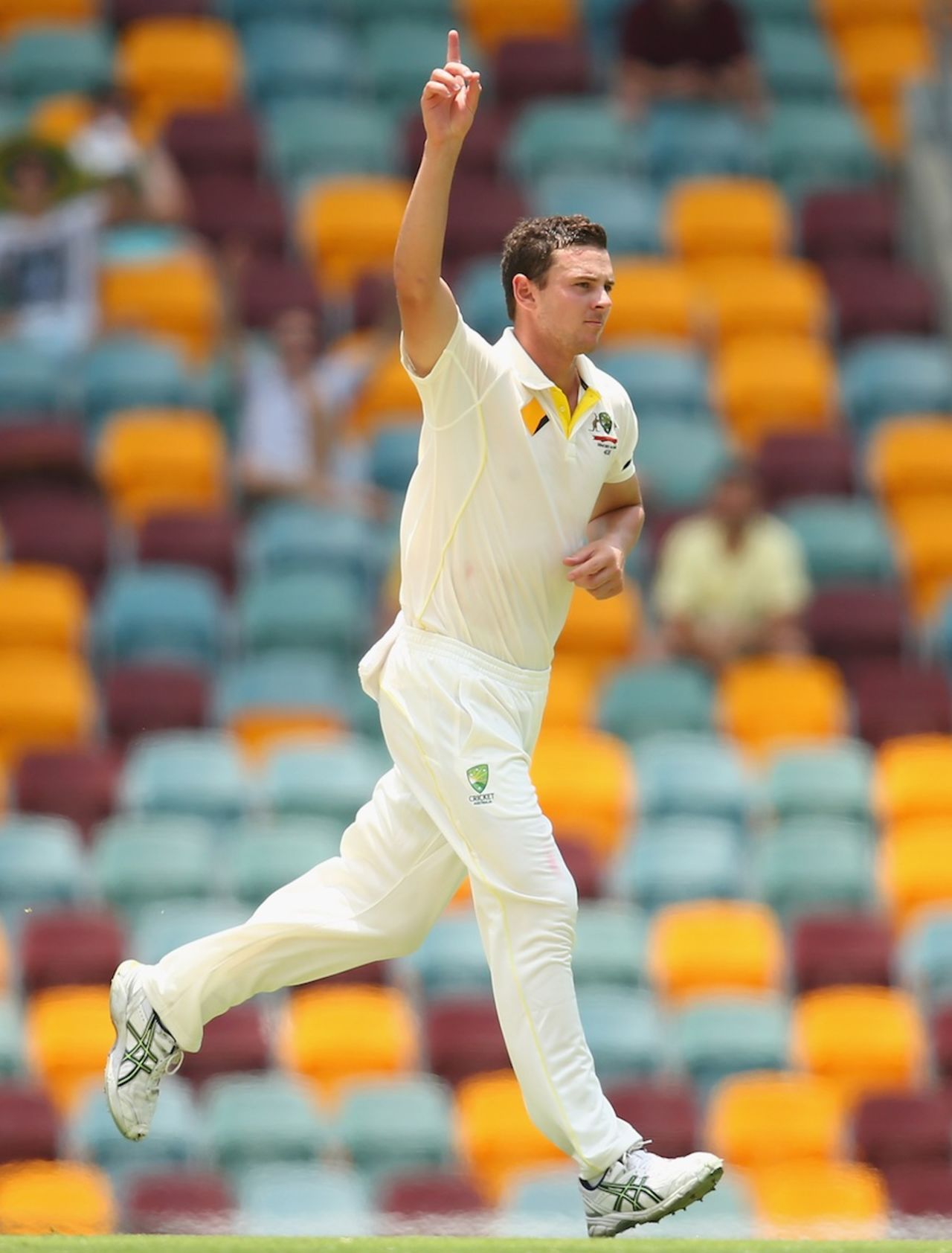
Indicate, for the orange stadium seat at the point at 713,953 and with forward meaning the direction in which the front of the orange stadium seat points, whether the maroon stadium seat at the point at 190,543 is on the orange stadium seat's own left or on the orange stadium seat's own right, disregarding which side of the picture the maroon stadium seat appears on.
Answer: on the orange stadium seat's own right

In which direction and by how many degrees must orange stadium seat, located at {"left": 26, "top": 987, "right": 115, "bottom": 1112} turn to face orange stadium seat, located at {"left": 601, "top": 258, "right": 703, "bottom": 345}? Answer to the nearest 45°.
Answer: approximately 135° to its left

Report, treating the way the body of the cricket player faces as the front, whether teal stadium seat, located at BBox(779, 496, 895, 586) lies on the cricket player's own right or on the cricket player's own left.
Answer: on the cricket player's own left

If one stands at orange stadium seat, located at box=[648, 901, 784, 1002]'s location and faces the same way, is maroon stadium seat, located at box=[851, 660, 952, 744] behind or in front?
behind

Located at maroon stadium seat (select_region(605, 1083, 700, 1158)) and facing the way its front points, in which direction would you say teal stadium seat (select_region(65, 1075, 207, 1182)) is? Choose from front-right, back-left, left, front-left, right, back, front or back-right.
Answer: right
